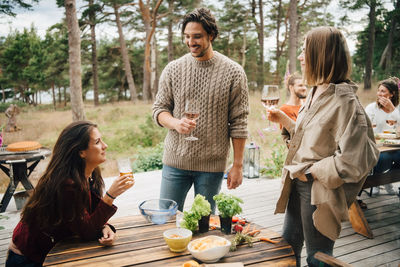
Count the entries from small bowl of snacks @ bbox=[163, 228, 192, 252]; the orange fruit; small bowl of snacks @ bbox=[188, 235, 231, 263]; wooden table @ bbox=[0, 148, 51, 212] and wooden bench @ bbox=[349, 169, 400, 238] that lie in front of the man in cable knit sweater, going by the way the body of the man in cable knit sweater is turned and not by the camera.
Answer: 3

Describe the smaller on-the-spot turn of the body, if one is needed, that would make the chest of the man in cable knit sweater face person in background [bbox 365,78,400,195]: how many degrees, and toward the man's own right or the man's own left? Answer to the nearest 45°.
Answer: approximately 135° to the man's own left

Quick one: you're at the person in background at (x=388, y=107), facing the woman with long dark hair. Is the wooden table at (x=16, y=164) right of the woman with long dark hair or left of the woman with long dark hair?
right

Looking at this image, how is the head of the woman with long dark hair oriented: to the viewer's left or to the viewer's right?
to the viewer's right

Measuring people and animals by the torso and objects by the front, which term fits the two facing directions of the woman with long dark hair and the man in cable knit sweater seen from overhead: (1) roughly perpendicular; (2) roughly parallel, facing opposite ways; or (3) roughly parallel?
roughly perpendicular

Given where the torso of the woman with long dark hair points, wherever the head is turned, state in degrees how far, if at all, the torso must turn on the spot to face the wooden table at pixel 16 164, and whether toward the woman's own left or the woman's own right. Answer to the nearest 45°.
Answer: approximately 90° to the woman's own left

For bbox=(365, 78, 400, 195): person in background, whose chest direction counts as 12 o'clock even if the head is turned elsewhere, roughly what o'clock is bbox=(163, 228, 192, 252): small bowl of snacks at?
The small bowl of snacks is roughly at 11 o'clock from the person in background.

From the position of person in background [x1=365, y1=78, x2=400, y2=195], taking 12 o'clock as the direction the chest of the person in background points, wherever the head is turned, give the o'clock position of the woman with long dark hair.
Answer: The woman with long dark hair is roughly at 1 o'clock from the person in background.

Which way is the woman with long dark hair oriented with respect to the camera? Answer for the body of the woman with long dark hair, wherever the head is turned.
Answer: to the viewer's right
